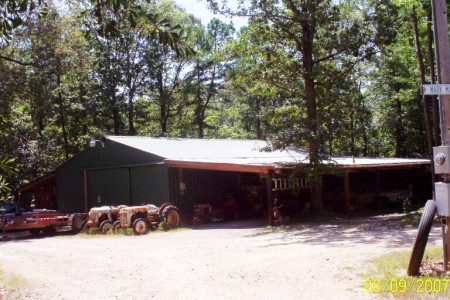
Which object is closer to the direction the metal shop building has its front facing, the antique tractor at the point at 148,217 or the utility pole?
the antique tractor

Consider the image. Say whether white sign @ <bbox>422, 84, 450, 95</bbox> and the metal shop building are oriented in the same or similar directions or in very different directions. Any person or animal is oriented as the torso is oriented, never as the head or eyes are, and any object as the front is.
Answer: same or similar directions

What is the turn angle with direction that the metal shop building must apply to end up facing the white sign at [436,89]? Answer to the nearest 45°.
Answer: approximately 45° to its left

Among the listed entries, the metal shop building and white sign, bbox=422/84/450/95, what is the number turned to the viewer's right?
0

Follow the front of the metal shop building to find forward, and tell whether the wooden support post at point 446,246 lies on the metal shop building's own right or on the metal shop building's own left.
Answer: on the metal shop building's own left

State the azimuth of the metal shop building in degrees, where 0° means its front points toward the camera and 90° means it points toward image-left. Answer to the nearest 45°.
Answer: approximately 45°

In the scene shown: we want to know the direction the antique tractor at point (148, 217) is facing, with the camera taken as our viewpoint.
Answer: facing the viewer and to the left of the viewer

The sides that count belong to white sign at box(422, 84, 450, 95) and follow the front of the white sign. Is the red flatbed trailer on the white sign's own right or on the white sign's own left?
on the white sign's own right

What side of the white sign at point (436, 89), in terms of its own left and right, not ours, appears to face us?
front

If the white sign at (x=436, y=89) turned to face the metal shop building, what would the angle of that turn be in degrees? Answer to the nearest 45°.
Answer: approximately 135° to its right

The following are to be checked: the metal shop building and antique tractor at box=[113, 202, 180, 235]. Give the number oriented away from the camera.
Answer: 0

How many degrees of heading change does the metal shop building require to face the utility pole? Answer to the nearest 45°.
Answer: approximately 45° to its left
